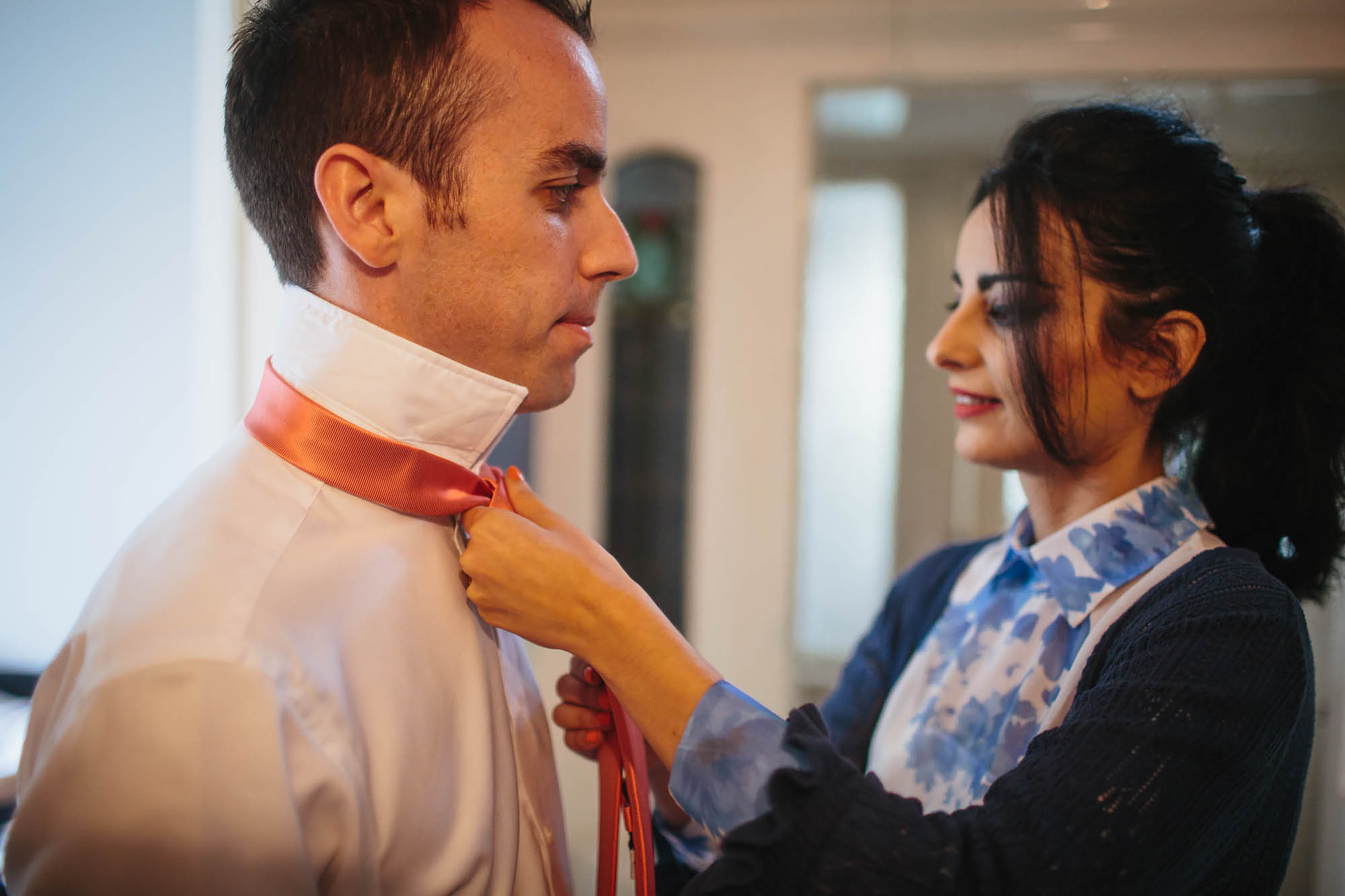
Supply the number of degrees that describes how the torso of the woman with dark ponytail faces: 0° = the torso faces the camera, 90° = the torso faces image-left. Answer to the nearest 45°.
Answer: approximately 45°

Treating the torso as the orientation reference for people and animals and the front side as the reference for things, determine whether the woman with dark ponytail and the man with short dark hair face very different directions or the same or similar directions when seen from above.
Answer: very different directions

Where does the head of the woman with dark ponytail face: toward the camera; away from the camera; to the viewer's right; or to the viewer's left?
to the viewer's left

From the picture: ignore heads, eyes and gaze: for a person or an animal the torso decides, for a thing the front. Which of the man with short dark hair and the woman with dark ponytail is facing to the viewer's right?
the man with short dark hair

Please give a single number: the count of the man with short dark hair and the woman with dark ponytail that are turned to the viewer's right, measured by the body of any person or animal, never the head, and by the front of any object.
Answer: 1

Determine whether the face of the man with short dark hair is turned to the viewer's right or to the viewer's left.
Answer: to the viewer's right

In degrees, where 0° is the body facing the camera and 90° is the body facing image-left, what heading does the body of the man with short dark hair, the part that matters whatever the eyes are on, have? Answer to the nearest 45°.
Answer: approximately 270°
